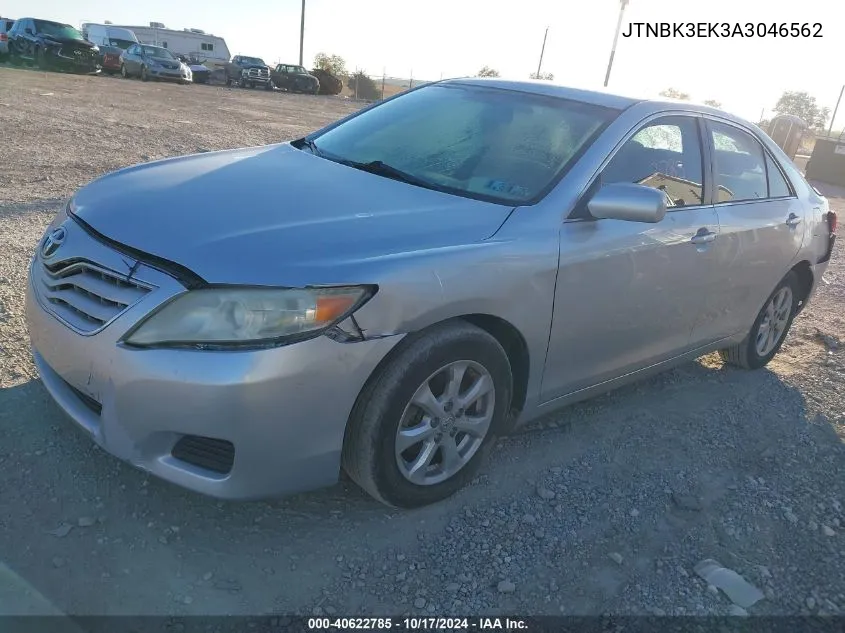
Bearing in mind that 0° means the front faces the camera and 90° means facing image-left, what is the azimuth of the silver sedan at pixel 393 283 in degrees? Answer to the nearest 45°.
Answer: approximately 45°

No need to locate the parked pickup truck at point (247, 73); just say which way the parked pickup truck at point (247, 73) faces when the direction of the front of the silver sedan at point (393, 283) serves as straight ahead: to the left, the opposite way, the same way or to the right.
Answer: to the left

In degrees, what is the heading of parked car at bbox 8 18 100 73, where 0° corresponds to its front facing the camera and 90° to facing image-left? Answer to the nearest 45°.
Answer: approximately 315°

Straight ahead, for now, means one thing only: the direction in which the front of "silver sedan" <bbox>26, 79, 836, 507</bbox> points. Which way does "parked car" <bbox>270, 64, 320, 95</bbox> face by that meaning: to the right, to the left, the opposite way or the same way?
to the left

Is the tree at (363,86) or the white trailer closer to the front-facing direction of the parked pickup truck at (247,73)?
the tree

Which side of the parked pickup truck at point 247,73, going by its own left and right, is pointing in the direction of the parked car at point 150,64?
right

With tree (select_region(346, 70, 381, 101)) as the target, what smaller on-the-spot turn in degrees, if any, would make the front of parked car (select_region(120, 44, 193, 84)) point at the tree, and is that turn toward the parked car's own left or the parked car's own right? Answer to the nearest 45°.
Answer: approximately 90° to the parked car's own left

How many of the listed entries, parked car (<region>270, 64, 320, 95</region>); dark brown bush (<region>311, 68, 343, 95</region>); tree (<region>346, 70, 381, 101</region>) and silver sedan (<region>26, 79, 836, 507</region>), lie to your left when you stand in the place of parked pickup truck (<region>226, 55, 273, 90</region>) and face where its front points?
3

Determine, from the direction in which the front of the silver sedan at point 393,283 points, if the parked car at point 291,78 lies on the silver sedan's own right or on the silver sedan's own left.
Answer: on the silver sedan's own right

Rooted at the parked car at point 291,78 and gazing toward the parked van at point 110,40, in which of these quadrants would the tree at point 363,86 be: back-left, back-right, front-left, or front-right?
back-right
